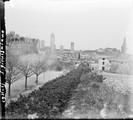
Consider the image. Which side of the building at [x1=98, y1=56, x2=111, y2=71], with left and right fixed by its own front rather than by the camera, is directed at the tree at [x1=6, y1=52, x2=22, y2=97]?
front

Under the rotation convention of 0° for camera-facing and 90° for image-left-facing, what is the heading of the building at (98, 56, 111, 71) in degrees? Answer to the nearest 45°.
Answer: approximately 0°
